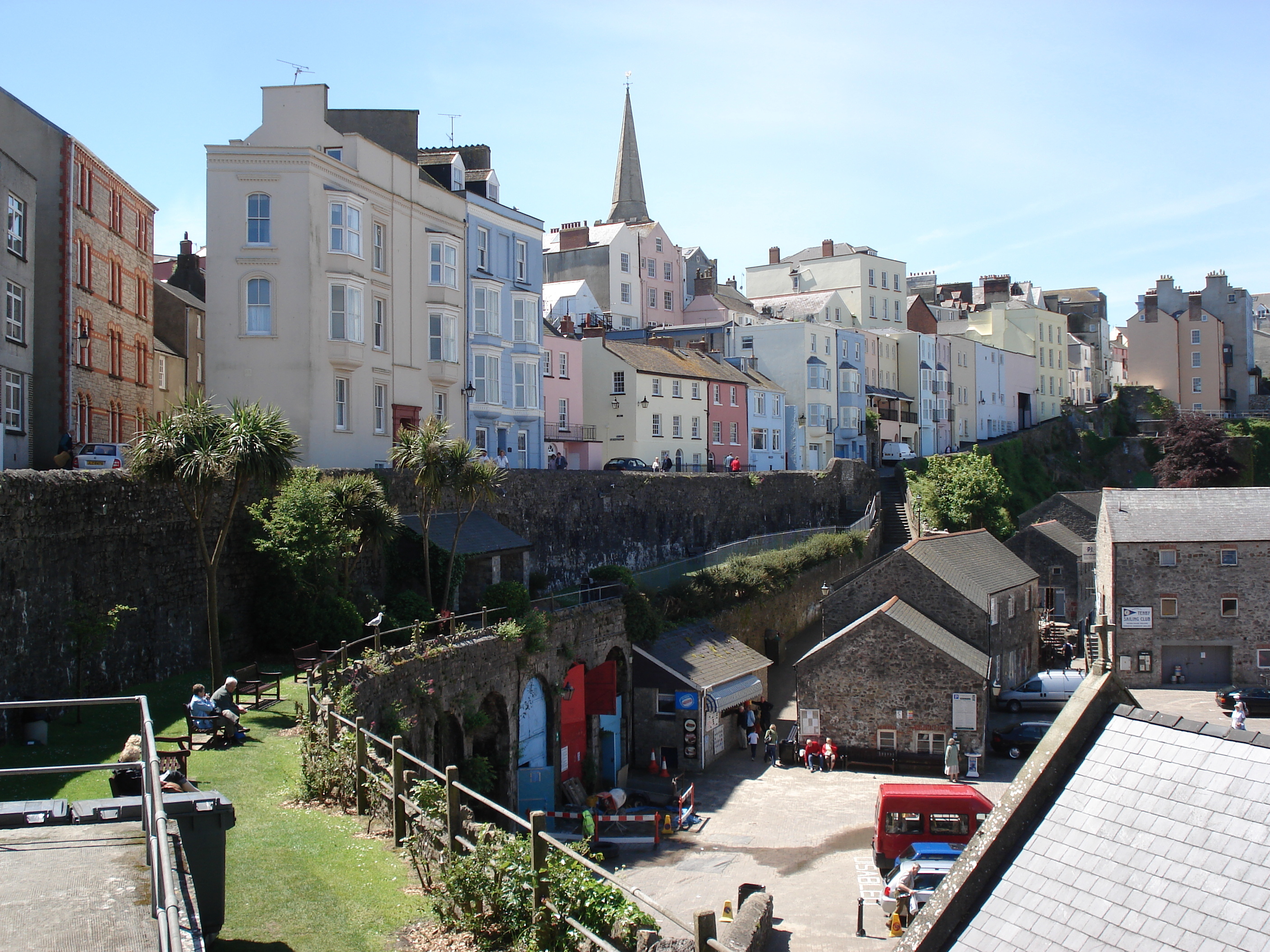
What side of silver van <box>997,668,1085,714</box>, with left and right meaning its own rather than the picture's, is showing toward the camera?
left

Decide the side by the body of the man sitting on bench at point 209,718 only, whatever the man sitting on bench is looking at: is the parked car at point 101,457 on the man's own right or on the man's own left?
on the man's own left

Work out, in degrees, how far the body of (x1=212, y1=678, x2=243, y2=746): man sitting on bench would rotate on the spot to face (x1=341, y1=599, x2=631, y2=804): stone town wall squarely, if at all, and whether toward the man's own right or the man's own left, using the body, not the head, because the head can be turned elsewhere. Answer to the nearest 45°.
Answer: approximately 45° to the man's own left

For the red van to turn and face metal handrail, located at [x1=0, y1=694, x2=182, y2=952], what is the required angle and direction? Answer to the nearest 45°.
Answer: approximately 90° to its right

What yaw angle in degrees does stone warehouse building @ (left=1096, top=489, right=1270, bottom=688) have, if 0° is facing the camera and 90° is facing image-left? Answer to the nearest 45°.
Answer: approximately 0°

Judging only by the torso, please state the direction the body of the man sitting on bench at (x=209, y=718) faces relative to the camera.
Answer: to the viewer's right

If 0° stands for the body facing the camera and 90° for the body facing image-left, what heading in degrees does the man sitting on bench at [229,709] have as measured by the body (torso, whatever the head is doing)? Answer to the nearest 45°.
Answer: approximately 270°

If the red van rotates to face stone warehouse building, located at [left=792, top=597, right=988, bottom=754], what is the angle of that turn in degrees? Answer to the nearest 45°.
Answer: approximately 90° to its left
